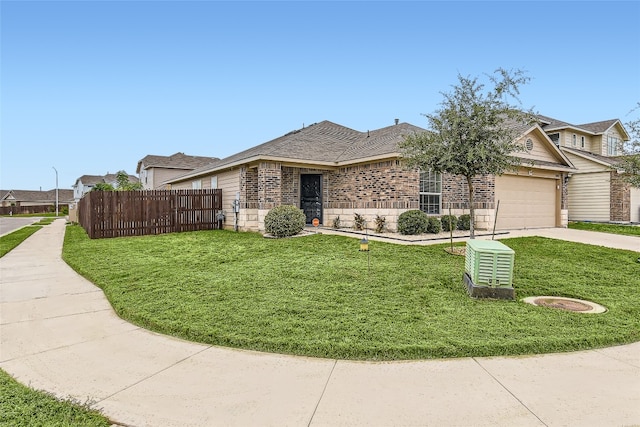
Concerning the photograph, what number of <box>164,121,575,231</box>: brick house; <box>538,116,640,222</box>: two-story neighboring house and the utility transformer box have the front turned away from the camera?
0

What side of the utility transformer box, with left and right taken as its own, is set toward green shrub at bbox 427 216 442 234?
back

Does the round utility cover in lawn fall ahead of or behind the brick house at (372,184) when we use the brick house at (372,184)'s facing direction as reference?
ahead

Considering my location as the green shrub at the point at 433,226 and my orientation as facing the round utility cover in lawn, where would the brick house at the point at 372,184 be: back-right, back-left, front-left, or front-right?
back-right

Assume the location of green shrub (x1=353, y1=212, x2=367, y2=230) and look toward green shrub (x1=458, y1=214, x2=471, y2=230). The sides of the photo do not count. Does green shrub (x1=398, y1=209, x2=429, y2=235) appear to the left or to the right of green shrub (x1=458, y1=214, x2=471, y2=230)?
right

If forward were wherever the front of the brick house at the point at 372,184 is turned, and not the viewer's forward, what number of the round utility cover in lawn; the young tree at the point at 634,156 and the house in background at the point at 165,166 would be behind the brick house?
1

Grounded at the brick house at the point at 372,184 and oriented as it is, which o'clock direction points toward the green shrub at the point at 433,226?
The green shrub is roughly at 12 o'clock from the brick house.

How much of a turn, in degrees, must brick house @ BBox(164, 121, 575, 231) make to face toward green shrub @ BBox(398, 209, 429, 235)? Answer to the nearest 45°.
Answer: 0° — it already faces it

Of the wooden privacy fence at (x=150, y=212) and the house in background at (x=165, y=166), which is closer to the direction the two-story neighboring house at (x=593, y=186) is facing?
the wooden privacy fence

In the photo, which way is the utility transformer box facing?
toward the camera

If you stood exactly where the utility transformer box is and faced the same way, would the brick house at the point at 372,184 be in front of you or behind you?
behind

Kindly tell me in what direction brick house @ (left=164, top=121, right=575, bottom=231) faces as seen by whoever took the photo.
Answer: facing the viewer and to the right of the viewer

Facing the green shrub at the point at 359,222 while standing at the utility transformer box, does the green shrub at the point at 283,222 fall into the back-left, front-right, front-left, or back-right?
front-left

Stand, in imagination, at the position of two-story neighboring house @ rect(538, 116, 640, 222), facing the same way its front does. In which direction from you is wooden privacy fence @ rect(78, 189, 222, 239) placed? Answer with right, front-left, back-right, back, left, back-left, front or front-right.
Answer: right
